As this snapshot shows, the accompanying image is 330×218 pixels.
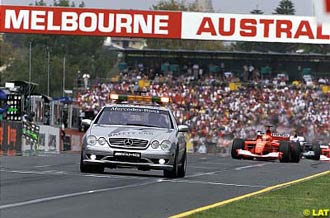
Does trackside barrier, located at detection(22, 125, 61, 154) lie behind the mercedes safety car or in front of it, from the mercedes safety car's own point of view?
behind

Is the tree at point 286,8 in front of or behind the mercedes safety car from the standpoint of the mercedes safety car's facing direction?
behind

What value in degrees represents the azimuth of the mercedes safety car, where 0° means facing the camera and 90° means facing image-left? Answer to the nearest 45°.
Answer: approximately 0°

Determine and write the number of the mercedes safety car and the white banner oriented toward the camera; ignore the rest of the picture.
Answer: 2

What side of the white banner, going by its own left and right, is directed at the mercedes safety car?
front

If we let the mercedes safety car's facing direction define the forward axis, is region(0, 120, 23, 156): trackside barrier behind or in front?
behind

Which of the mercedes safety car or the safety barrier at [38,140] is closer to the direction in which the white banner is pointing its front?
the mercedes safety car

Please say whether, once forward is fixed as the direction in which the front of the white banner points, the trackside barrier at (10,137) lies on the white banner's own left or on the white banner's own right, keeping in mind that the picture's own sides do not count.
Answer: on the white banner's own right

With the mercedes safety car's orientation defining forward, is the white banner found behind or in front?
behind
